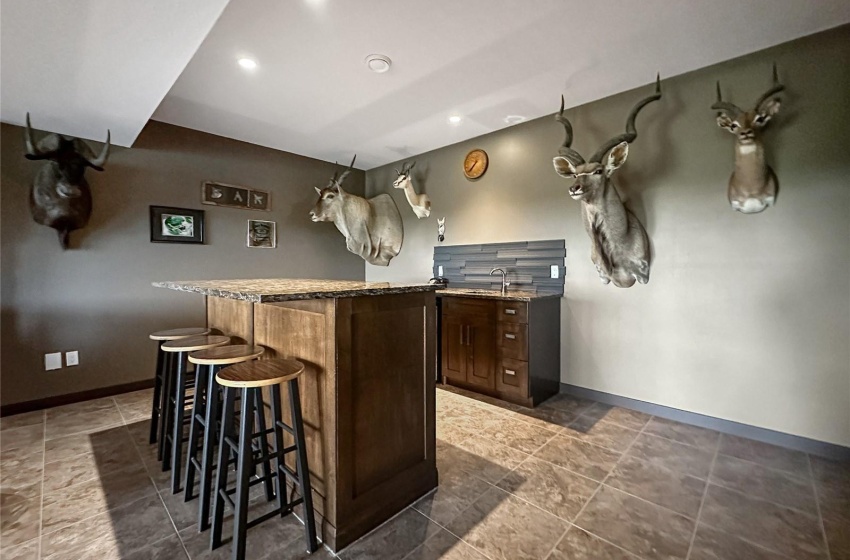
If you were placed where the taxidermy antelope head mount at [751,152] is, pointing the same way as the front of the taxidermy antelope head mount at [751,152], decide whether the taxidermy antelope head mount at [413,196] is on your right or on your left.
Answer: on your right

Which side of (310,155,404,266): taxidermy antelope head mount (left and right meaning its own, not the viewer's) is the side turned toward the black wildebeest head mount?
front

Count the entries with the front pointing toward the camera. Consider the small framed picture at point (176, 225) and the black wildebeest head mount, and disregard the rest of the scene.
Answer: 2

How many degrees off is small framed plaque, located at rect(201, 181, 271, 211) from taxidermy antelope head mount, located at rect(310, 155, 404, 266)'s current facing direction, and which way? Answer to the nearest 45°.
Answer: approximately 45° to its right

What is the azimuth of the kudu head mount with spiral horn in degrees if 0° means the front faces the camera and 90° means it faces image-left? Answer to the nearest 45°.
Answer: approximately 45°

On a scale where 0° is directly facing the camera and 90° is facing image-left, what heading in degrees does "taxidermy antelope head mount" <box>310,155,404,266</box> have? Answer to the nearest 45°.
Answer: approximately 45°

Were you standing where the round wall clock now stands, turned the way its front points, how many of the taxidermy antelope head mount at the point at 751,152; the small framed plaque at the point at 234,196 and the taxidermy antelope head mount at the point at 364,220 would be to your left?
1

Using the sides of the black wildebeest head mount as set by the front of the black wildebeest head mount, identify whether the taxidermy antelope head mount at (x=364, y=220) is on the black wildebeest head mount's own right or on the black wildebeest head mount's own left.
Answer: on the black wildebeest head mount's own left

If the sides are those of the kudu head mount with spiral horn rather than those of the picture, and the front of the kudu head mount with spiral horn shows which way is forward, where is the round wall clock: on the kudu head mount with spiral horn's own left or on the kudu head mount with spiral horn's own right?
on the kudu head mount with spiral horn's own right

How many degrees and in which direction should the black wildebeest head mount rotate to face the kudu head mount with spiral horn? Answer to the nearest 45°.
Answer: approximately 45° to its left

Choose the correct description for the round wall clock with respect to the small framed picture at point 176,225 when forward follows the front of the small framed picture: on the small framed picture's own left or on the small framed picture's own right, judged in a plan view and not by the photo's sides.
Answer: on the small framed picture's own left

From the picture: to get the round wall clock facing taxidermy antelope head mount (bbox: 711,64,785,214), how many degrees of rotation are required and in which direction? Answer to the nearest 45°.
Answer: approximately 90° to its left
